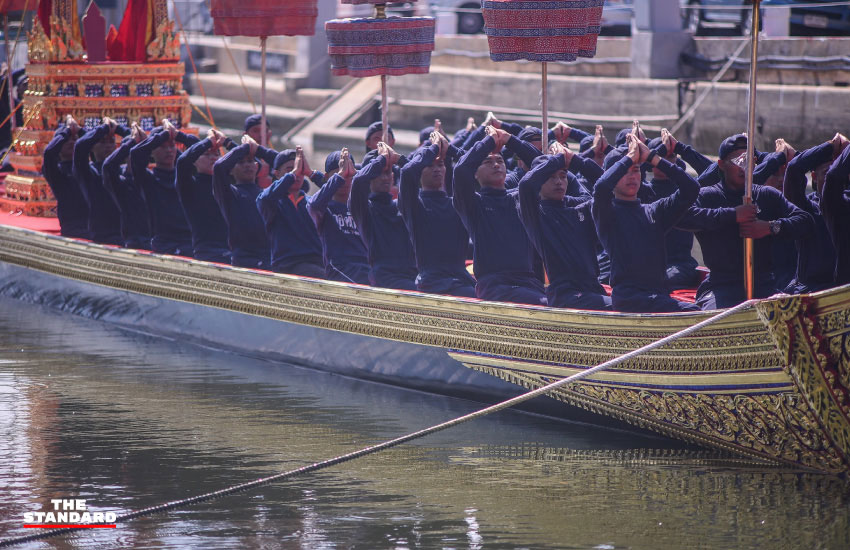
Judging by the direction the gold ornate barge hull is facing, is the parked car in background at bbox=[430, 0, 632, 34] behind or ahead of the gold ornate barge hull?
behind

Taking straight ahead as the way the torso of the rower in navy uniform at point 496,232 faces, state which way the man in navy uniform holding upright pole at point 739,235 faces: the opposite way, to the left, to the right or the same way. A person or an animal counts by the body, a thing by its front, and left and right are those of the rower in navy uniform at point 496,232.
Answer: the same way

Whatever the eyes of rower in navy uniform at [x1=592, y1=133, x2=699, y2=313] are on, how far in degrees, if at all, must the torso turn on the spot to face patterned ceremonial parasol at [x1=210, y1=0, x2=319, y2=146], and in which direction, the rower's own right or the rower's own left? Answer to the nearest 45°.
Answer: approximately 180°

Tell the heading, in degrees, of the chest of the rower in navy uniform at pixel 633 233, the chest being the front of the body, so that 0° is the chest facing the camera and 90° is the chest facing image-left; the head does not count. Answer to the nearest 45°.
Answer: approximately 315°

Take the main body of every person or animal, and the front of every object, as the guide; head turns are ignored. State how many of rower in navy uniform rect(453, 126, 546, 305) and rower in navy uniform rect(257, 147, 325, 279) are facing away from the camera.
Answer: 0

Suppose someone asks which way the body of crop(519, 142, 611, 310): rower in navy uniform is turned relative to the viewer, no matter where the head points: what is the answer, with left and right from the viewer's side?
facing the viewer and to the right of the viewer

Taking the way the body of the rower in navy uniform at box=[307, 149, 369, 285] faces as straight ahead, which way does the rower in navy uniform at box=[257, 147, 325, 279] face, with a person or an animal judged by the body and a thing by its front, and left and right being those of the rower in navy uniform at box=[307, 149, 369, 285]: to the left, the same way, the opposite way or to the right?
the same way

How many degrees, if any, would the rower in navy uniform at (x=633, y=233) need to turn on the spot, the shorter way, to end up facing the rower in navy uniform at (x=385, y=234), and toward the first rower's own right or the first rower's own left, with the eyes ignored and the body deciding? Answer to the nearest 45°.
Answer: approximately 180°

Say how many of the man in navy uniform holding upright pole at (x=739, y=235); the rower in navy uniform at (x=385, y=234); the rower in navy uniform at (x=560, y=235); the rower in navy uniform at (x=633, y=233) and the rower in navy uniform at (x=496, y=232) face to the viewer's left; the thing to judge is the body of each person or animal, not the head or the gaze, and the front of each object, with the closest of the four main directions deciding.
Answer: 0

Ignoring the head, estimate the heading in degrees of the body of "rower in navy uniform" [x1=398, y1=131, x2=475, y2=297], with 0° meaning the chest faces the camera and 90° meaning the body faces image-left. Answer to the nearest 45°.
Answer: approximately 315°

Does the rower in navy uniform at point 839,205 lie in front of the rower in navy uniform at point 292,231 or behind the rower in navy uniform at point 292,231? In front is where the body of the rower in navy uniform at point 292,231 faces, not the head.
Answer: in front

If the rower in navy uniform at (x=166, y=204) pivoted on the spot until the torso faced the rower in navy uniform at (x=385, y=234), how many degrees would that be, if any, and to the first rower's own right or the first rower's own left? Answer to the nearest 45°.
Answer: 0° — they already face them

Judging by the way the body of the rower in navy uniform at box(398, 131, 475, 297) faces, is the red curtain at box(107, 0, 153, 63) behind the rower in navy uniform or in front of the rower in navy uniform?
behind

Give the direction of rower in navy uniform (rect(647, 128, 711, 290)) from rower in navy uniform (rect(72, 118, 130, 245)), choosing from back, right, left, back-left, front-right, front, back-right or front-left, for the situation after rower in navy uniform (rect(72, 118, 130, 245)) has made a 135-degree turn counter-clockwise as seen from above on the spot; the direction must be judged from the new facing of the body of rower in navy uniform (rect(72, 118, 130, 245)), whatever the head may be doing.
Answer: back-right

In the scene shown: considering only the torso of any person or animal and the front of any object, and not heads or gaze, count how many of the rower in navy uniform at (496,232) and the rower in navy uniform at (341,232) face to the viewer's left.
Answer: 0

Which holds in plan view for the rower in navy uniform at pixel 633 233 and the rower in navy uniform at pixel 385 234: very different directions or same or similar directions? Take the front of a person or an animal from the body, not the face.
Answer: same or similar directions

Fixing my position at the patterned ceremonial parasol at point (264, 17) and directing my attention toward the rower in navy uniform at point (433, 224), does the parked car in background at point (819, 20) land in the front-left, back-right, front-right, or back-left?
back-left
